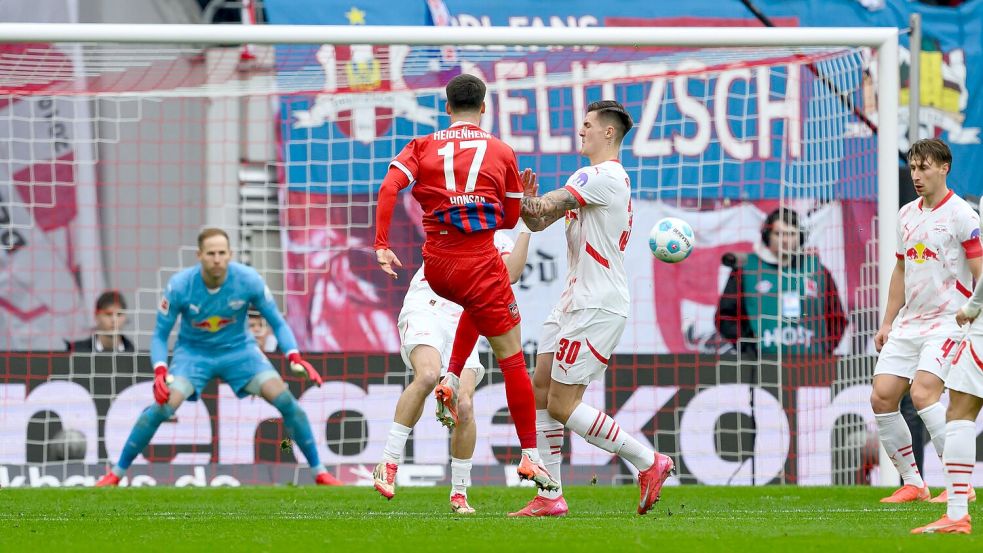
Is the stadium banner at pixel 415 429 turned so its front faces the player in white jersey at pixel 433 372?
yes

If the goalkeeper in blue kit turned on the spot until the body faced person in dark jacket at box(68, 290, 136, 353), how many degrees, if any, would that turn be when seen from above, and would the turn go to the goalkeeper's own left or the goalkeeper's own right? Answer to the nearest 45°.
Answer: approximately 135° to the goalkeeper's own right

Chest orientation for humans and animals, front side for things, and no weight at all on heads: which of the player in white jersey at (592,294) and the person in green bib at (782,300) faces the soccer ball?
the person in green bib

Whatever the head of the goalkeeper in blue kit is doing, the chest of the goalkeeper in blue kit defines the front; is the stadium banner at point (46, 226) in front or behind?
behind

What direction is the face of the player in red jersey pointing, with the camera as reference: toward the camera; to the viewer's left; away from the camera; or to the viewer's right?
away from the camera

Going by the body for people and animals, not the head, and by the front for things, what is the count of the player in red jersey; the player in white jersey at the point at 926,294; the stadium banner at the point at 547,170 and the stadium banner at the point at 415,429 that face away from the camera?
1

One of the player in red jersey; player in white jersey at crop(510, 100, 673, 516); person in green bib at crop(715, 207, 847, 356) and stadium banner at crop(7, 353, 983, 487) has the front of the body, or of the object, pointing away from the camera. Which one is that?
the player in red jersey

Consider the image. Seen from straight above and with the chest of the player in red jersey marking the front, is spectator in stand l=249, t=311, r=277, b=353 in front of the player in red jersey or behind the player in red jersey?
in front

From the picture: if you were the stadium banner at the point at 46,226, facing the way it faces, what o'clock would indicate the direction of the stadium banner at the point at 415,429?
the stadium banner at the point at 415,429 is roughly at 10 o'clock from the stadium banner at the point at 46,226.

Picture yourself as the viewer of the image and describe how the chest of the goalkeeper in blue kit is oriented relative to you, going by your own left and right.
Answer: facing the viewer

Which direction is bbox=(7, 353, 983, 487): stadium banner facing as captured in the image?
toward the camera

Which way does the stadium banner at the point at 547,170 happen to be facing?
toward the camera

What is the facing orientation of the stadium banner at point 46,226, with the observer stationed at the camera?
facing the viewer

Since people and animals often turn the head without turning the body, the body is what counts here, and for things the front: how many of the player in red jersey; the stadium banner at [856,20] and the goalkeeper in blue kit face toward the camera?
2

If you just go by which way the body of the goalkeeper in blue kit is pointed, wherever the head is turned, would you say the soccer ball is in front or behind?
in front

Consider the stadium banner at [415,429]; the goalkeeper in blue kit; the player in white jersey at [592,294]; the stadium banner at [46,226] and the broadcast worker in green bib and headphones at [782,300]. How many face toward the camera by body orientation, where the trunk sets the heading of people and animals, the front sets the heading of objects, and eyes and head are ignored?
4
